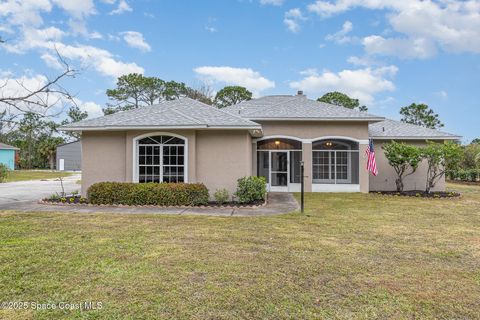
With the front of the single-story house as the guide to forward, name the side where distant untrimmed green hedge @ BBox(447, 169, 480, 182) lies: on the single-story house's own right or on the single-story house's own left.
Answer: on the single-story house's own left

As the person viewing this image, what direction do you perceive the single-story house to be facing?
facing the viewer

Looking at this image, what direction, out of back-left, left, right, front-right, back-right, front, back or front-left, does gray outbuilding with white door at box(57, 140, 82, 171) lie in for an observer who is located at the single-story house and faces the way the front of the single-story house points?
back-right

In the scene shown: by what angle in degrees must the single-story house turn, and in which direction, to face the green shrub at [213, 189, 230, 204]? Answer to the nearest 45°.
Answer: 0° — it already faces it

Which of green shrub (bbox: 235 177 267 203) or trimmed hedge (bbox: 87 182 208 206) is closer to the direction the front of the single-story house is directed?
the green shrub

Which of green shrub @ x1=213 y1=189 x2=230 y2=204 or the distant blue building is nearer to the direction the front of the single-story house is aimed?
the green shrub

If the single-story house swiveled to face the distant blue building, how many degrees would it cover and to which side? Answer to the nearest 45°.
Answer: approximately 135° to its right

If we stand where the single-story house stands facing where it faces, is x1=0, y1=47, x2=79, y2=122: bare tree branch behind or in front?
in front

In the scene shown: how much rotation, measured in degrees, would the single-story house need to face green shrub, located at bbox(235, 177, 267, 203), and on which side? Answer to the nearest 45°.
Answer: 0° — it already faces it
